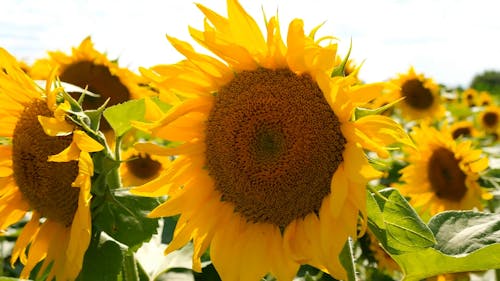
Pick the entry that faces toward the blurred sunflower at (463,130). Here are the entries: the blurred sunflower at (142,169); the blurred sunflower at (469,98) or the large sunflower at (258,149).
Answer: the blurred sunflower at (469,98)

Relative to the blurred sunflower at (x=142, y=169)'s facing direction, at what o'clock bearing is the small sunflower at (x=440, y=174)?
The small sunflower is roughly at 10 o'clock from the blurred sunflower.

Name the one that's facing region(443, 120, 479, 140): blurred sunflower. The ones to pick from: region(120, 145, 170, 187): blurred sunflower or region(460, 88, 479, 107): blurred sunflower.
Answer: region(460, 88, 479, 107): blurred sunflower

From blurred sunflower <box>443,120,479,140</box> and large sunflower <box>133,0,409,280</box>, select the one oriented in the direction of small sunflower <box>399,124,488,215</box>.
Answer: the blurred sunflower

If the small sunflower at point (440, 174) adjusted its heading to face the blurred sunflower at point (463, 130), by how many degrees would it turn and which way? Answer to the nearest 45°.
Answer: approximately 135° to its left

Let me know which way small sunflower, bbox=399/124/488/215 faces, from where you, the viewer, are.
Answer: facing the viewer and to the right of the viewer

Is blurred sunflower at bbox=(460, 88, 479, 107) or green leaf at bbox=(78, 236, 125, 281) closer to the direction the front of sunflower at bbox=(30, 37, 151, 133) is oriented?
the green leaf

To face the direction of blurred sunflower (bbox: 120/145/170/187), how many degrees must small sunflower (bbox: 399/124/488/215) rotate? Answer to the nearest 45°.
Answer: approximately 135° to its right

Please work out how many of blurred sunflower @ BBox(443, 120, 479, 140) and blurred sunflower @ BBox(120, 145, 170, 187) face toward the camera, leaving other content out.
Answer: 2

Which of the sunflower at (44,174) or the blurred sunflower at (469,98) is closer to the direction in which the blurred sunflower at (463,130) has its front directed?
the sunflower
